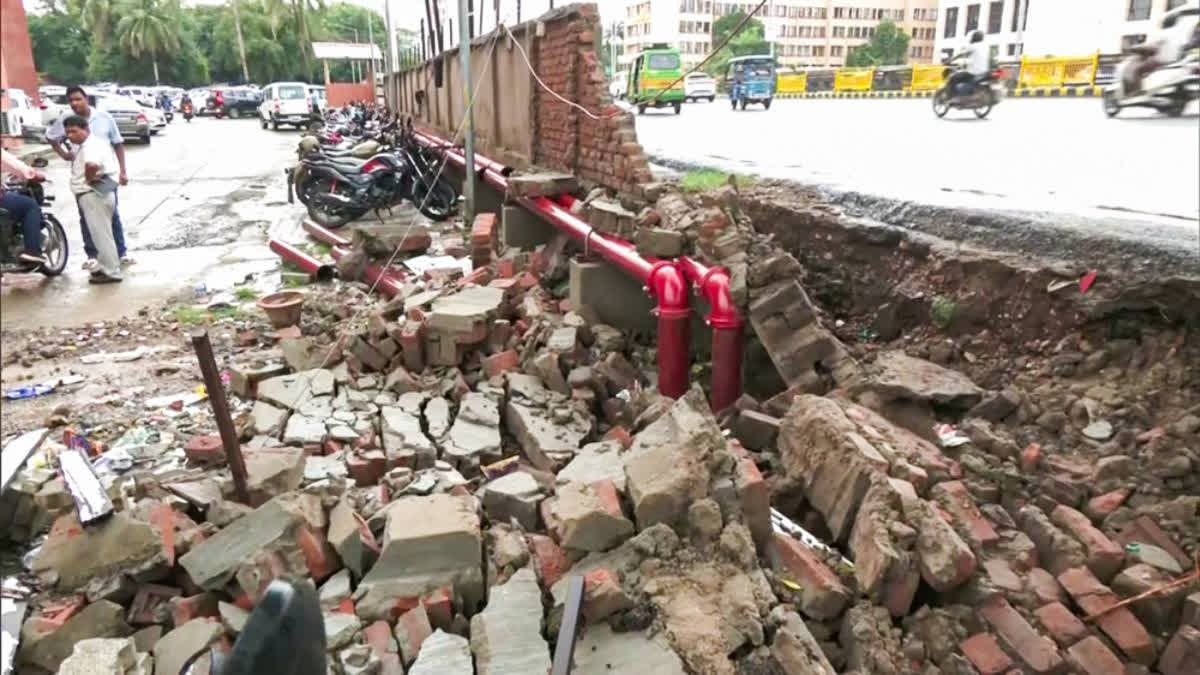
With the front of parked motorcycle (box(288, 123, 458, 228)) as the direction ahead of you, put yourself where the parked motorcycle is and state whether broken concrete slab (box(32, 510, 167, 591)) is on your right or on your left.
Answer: on your right

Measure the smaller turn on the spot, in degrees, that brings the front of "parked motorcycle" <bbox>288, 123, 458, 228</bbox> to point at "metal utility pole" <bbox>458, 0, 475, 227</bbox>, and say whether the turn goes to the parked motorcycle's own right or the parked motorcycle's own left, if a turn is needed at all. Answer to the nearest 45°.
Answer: approximately 45° to the parked motorcycle's own right

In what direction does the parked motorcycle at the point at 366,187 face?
to the viewer's right

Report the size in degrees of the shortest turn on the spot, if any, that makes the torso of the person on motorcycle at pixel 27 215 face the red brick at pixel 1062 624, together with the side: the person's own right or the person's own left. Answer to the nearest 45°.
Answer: approximately 90° to the person's own right

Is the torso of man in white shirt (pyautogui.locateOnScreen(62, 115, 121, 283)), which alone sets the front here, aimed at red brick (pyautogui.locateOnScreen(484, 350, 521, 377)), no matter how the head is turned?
no

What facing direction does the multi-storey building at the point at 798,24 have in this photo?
toward the camera

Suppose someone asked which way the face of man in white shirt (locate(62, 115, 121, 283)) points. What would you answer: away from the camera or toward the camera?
toward the camera

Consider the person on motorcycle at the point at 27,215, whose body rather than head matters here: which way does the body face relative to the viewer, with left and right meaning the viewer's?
facing to the right of the viewer

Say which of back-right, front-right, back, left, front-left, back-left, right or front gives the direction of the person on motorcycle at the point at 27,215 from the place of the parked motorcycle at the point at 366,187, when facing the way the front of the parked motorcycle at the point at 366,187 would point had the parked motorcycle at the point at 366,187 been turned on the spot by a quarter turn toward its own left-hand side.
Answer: back-left

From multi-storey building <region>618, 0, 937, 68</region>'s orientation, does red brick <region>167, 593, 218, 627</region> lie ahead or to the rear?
ahead
